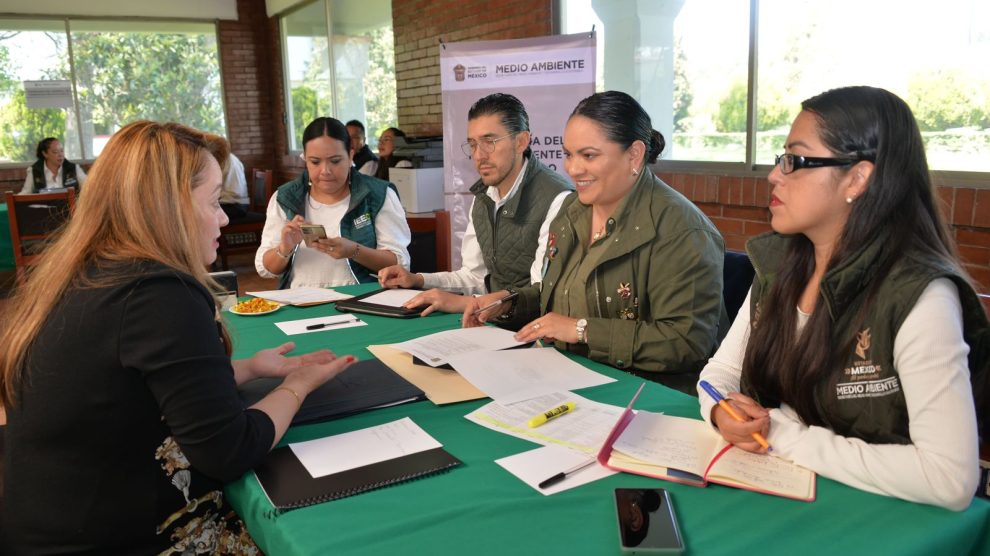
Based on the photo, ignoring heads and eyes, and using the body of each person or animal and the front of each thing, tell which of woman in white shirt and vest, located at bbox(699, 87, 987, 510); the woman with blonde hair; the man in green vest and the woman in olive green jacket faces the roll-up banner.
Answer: the woman with blonde hair

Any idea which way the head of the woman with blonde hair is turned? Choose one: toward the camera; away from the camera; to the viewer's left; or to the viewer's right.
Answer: to the viewer's right

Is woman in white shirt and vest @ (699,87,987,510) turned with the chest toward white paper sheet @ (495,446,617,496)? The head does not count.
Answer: yes

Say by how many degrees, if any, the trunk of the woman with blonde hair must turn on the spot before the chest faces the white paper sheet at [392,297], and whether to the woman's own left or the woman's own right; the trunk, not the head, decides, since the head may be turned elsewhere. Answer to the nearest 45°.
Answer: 0° — they already face it

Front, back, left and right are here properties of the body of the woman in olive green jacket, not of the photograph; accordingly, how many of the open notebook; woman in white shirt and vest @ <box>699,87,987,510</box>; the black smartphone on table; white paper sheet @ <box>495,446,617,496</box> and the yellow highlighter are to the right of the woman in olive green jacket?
0

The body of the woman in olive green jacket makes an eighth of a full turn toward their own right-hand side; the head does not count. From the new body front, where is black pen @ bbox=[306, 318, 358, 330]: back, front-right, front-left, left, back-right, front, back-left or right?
front

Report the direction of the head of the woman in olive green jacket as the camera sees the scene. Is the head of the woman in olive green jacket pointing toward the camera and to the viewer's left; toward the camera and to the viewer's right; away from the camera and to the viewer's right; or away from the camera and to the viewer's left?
toward the camera and to the viewer's left

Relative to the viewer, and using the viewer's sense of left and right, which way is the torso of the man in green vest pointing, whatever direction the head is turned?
facing the viewer and to the left of the viewer

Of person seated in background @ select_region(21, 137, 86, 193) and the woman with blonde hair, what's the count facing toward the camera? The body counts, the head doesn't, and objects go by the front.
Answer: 1

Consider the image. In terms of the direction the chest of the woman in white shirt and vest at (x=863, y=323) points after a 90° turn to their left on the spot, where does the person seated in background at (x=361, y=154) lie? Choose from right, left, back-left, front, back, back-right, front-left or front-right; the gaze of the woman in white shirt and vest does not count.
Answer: back

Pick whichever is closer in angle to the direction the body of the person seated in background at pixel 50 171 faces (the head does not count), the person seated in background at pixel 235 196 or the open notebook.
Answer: the open notebook

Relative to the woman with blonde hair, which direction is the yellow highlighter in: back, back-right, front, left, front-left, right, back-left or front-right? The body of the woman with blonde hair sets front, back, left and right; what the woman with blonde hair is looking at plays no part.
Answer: front-right

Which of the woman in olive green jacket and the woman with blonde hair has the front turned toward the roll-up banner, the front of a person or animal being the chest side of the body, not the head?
the woman with blonde hair

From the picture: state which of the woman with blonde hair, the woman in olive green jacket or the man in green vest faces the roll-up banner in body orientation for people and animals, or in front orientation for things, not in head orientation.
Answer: the woman with blonde hair

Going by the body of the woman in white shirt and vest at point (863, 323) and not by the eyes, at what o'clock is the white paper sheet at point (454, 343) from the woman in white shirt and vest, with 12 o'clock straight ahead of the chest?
The white paper sheet is roughly at 2 o'clock from the woman in white shirt and vest.

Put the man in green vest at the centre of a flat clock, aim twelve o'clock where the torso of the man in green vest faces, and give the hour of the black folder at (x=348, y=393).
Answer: The black folder is roughly at 11 o'clock from the man in green vest.

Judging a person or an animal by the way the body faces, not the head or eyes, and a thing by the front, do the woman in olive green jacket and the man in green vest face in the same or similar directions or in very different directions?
same or similar directions

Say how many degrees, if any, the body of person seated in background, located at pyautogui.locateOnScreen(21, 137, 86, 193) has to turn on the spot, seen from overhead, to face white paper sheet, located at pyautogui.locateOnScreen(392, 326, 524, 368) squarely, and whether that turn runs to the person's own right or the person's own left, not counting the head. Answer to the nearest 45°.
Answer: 0° — they already face it

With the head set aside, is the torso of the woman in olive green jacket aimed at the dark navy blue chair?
no

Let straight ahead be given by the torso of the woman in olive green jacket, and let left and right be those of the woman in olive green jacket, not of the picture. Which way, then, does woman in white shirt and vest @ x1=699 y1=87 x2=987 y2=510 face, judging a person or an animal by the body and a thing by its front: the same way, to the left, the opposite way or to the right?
the same way

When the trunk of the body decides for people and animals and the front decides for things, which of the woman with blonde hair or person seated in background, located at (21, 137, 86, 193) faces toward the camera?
the person seated in background

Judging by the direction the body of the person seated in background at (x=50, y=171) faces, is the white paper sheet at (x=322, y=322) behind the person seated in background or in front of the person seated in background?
in front

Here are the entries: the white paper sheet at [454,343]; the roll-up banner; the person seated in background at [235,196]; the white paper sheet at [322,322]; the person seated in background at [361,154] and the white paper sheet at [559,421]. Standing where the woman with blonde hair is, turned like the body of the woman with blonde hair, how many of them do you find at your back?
0

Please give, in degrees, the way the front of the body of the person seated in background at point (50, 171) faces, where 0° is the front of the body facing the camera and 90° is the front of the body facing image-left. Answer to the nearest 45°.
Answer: approximately 0°

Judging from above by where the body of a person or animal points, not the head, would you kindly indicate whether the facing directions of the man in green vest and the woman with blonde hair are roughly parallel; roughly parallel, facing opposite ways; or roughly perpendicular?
roughly parallel, facing opposite ways
